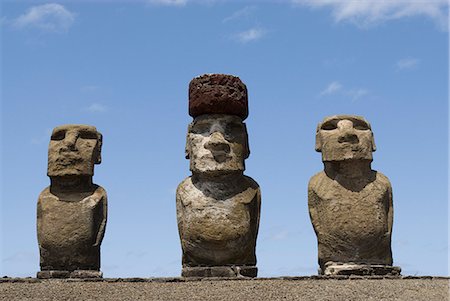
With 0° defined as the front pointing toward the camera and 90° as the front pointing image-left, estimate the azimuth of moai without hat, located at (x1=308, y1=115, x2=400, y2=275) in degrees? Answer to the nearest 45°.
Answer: approximately 0°

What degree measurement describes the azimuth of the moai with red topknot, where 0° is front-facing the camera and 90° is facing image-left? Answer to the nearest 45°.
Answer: approximately 0°

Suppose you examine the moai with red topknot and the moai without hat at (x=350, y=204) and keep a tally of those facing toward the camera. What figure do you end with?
2

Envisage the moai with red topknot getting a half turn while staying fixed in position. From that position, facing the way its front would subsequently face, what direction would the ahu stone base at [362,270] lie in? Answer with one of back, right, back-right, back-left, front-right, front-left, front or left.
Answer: right

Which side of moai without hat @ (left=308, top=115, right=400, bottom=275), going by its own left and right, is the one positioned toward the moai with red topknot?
right

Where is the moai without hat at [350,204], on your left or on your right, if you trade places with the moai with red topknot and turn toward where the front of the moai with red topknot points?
on your left
